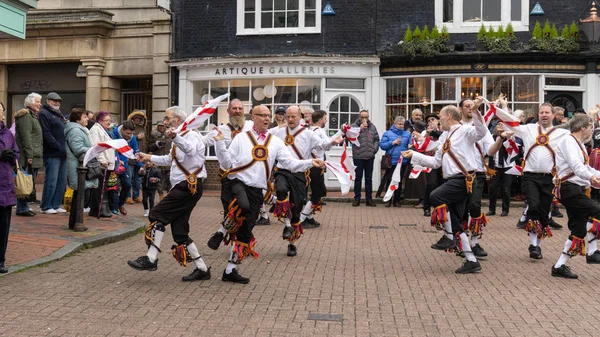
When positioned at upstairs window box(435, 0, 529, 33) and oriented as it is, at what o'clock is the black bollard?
The black bollard is roughly at 1 o'clock from the upstairs window.

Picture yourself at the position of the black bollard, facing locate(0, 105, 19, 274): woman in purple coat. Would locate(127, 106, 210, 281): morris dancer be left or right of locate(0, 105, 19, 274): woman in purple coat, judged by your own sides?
left

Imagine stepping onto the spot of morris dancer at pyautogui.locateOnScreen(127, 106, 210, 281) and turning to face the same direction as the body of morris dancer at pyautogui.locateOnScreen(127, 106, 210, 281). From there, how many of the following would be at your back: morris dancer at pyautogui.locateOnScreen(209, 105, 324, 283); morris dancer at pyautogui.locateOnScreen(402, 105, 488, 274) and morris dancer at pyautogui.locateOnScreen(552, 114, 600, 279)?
3

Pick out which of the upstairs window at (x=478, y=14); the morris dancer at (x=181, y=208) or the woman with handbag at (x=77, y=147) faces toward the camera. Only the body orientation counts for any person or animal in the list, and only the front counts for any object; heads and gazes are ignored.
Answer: the upstairs window

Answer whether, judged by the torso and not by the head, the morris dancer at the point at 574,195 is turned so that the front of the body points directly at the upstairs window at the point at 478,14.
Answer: no

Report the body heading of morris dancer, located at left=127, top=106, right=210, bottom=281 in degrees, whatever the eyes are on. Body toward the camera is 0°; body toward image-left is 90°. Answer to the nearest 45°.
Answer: approximately 90°

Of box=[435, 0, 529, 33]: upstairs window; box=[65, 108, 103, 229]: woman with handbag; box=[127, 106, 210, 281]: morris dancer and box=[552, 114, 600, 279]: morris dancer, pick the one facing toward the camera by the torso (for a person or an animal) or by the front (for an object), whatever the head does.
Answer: the upstairs window

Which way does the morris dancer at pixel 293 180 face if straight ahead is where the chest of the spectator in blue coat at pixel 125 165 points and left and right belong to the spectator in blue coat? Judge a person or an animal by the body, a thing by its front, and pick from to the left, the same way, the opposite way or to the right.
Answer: to the right

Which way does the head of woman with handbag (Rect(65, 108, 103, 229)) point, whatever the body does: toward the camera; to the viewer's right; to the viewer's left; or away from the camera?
to the viewer's right

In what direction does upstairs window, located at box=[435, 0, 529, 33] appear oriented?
toward the camera

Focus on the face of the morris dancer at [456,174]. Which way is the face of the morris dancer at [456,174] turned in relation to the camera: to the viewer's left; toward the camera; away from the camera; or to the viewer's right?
to the viewer's left

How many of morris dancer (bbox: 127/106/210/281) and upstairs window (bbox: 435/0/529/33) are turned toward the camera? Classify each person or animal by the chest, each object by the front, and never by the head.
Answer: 1

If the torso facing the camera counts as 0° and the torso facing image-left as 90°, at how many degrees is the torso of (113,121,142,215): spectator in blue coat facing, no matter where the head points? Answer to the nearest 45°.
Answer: approximately 315°

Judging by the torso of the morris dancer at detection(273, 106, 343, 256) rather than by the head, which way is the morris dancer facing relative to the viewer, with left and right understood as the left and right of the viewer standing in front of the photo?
facing the viewer and to the left of the viewer
